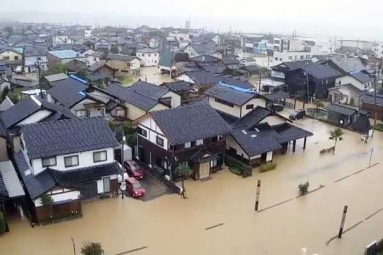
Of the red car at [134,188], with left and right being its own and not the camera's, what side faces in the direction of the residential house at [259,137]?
left

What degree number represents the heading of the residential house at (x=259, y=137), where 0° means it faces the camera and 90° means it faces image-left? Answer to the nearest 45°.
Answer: approximately 315°

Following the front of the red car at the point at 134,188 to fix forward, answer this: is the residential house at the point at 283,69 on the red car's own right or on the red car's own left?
on the red car's own left

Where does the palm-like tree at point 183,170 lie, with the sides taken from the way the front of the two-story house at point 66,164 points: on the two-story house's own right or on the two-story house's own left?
on the two-story house's own left

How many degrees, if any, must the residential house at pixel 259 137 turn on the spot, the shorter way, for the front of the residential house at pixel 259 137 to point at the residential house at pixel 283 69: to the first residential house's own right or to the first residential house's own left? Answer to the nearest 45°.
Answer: approximately 135° to the first residential house's own left

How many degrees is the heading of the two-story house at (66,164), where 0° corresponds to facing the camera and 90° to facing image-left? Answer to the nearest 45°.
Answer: approximately 0°

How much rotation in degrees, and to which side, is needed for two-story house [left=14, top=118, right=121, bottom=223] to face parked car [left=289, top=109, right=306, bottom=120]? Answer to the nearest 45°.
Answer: approximately 135° to its left
